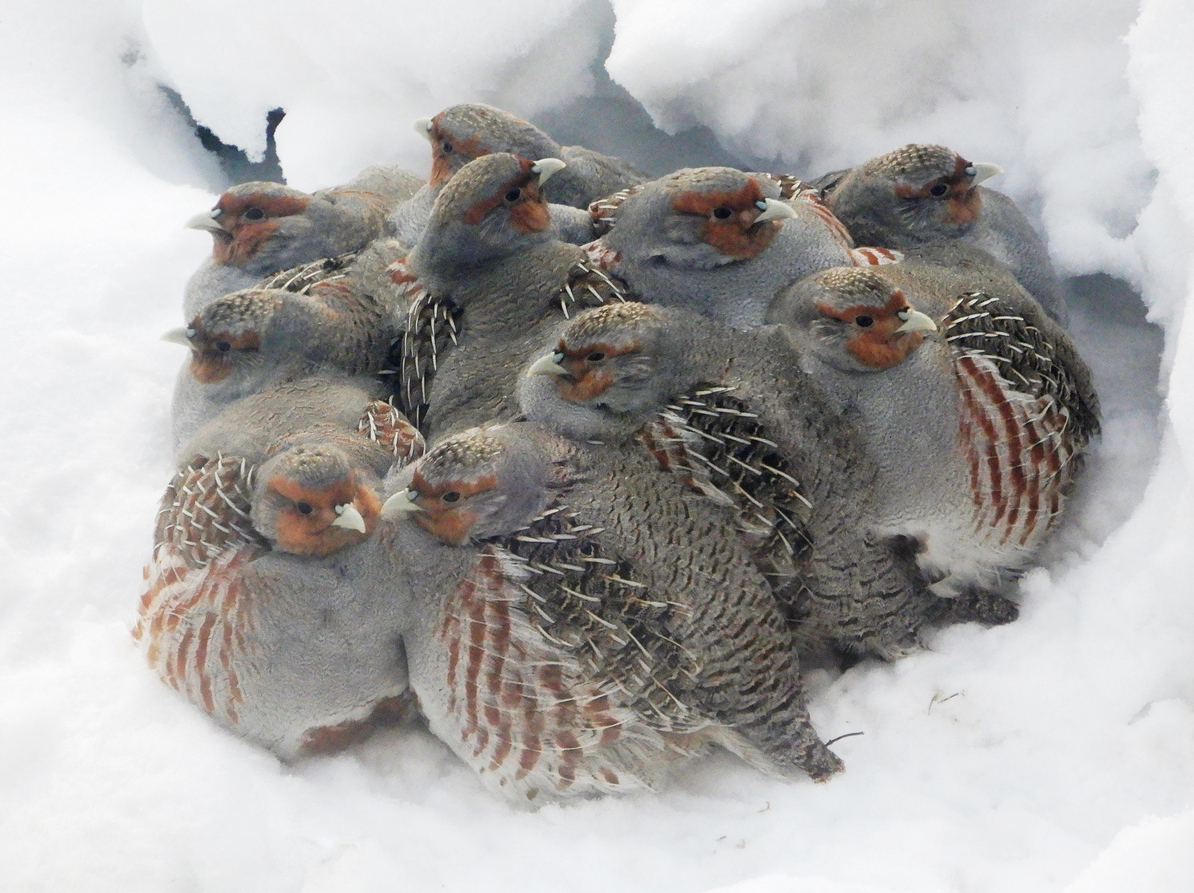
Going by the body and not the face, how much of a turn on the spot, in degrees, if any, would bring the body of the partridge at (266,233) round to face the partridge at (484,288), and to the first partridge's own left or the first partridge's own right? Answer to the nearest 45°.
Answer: approximately 135° to the first partridge's own left

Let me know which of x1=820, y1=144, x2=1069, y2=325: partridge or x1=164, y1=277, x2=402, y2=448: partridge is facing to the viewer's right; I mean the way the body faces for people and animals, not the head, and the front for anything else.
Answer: x1=820, y1=144, x2=1069, y2=325: partridge

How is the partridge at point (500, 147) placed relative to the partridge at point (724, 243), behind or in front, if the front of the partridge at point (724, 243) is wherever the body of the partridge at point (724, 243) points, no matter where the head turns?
behind

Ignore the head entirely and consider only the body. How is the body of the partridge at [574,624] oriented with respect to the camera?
to the viewer's left

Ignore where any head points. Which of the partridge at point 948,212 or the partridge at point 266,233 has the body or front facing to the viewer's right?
the partridge at point 948,212

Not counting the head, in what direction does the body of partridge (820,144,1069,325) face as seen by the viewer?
to the viewer's right

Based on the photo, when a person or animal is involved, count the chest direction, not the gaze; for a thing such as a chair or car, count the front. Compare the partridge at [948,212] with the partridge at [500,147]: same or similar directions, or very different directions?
very different directions

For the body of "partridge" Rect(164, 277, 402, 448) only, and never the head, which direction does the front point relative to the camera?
to the viewer's left

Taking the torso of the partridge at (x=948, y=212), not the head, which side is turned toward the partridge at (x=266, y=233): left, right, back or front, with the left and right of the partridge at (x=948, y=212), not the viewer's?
back

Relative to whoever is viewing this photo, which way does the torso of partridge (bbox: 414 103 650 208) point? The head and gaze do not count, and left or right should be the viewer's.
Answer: facing to the left of the viewer

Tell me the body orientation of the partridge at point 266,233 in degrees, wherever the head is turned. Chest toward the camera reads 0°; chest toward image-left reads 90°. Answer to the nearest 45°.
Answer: approximately 90°
